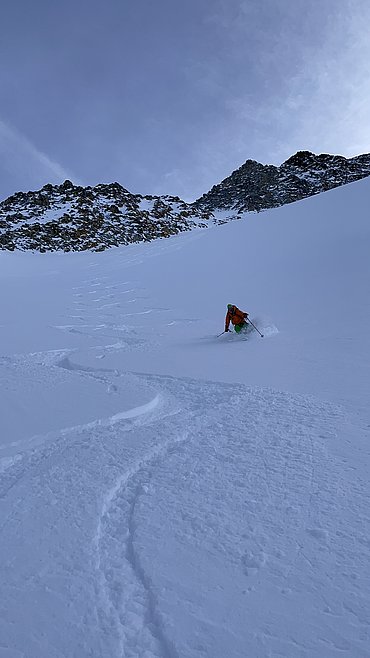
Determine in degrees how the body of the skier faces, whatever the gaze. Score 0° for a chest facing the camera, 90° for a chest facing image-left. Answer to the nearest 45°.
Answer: approximately 45°
